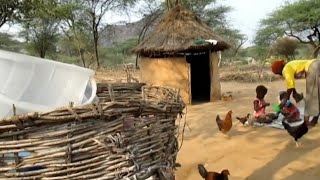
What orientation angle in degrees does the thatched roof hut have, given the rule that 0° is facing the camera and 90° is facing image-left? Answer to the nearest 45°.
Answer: approximately 315°

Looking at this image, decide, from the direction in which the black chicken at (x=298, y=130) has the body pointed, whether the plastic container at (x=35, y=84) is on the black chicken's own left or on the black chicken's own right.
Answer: on the black chicken's own right

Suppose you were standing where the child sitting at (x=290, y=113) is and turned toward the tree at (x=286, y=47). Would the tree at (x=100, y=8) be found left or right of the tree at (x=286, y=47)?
left

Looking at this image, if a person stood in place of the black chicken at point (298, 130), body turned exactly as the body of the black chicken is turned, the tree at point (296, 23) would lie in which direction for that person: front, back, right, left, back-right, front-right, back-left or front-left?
left

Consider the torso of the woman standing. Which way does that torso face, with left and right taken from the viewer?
facing to the left of the viewer

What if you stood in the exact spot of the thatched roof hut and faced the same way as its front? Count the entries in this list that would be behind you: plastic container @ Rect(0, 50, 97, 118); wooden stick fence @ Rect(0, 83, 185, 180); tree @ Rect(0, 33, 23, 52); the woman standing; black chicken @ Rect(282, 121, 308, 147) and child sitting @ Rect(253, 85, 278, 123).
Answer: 1

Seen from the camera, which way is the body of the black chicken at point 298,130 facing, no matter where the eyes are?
to the viewer's right

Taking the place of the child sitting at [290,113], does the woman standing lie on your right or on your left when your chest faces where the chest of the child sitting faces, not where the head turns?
on your left

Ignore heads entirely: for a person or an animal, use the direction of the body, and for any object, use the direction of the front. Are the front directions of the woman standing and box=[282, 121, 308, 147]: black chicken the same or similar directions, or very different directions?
very different directions

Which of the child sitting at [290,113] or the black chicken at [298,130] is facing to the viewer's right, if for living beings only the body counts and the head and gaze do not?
the black chicken

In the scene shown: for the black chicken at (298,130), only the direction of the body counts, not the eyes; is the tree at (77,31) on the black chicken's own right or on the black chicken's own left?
on the black chicken's own left

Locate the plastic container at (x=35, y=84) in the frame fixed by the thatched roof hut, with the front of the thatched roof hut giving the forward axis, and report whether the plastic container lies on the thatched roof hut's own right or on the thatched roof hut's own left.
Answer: on the thatched roof hut's own right

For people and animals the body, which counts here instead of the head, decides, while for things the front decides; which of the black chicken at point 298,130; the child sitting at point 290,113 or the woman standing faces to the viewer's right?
the black chicken

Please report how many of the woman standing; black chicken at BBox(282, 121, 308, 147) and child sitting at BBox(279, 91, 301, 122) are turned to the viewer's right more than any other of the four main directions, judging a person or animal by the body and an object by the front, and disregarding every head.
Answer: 1
